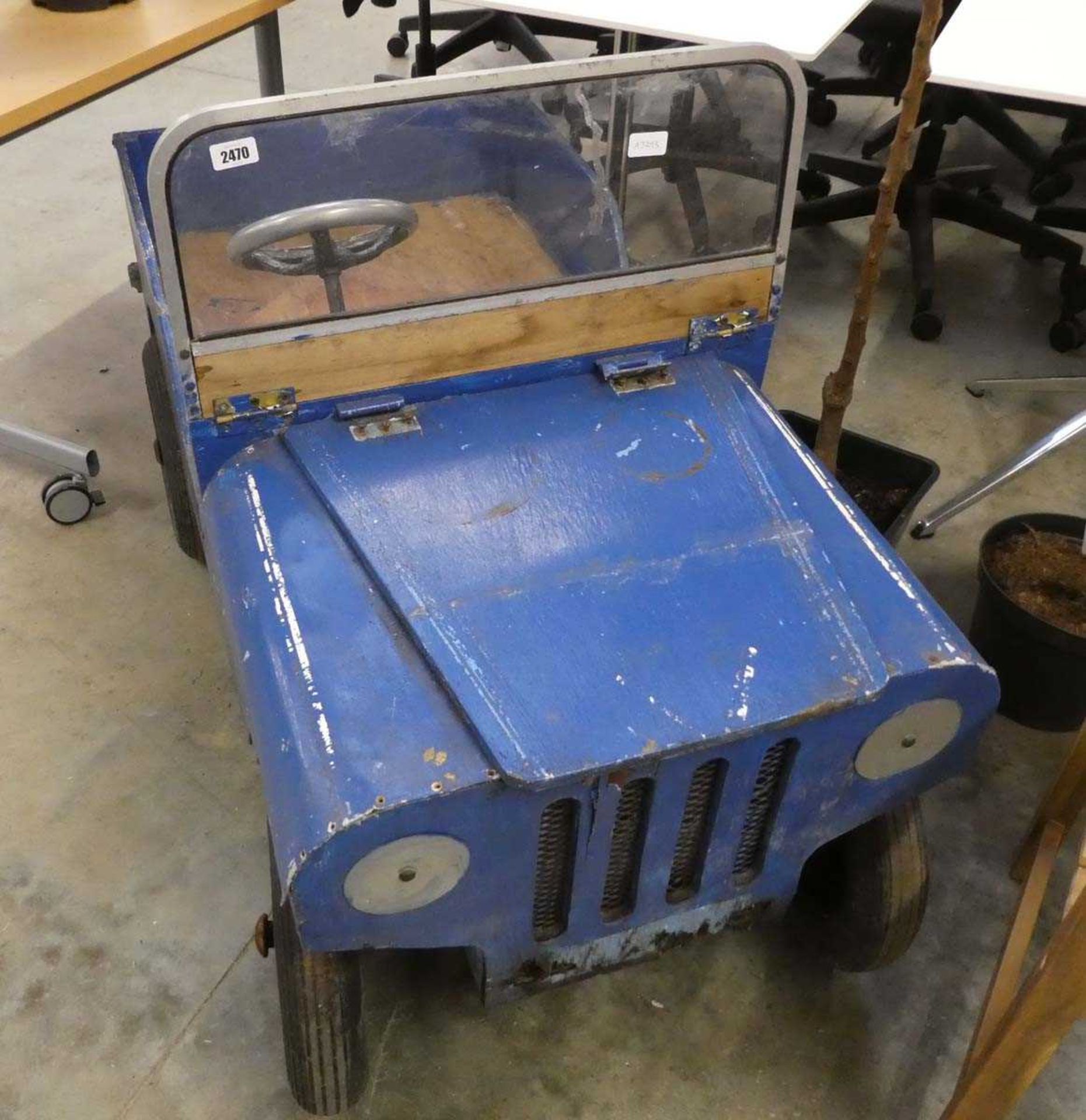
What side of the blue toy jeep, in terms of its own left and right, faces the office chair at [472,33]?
back

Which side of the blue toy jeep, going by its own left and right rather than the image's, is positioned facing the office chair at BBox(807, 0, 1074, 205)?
back

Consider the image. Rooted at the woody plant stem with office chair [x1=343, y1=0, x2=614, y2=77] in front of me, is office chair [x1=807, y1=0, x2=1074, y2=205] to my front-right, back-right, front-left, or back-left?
front-right

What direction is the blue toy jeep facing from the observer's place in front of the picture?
facing the viewer

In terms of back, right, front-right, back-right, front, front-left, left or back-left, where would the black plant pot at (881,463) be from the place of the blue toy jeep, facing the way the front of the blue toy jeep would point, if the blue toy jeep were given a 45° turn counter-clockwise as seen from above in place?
left

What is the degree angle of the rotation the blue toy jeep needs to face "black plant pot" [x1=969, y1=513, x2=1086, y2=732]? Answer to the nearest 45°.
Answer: approximately 135° to its left

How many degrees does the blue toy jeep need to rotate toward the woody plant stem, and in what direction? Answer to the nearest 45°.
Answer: approximately 135° to its left
